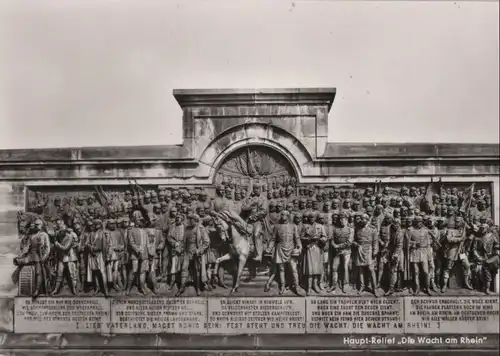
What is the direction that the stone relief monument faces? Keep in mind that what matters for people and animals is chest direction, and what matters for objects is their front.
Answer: toward the camera
